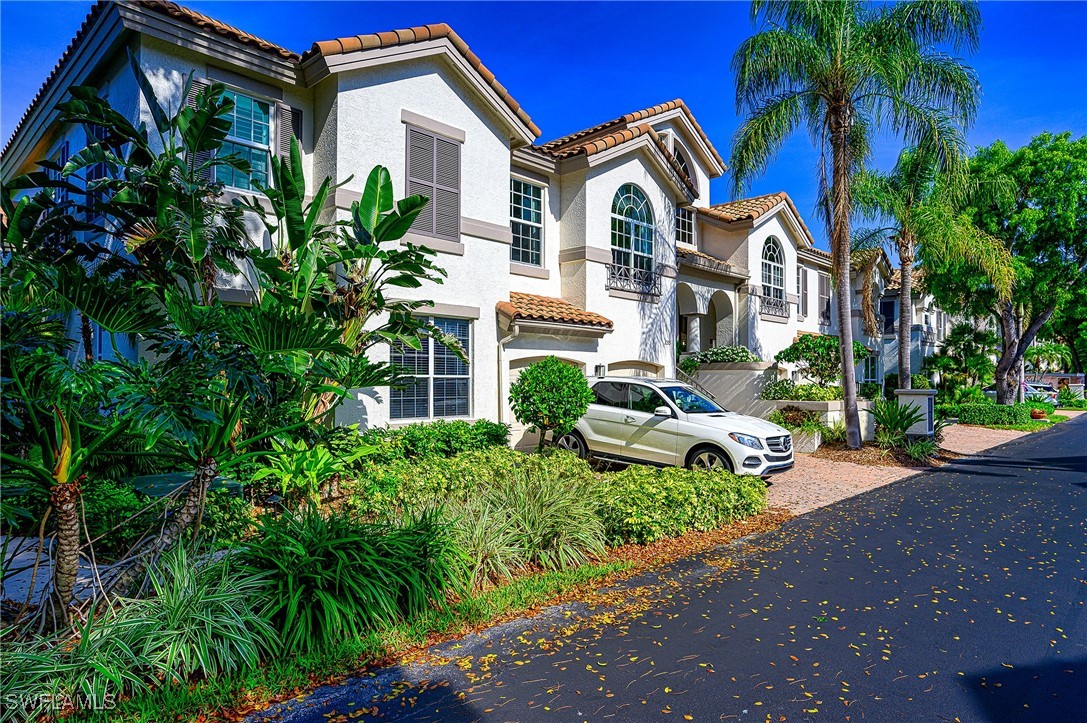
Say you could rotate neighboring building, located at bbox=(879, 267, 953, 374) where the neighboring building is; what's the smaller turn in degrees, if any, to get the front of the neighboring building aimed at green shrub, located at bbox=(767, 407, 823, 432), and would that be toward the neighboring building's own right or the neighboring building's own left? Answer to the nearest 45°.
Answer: approximately 45° to the neighboring building's own right

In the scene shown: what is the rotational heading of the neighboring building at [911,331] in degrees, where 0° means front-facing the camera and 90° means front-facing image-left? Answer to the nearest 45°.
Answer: approximately 315°

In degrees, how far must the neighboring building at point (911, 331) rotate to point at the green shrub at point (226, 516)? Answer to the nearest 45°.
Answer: approximately 45° to its right

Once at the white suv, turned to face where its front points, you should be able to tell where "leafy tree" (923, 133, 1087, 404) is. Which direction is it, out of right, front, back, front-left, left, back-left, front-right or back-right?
left

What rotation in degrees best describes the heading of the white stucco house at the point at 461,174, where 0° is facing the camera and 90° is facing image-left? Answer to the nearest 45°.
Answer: approximately 315°

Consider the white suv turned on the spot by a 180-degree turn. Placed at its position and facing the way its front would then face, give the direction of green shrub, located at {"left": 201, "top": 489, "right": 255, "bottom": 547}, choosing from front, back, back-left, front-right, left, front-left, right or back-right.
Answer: left

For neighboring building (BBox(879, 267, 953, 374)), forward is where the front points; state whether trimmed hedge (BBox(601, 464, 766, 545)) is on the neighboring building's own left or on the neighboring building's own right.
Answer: on the neighboring building's own right

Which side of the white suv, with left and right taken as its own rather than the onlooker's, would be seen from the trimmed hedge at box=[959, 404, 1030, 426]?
left

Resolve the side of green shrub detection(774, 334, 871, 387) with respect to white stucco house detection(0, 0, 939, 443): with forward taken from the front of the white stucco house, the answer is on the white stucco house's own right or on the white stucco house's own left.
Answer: on the white stucco house's own left

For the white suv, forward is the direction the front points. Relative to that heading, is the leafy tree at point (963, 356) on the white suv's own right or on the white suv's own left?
on the white suv's own left

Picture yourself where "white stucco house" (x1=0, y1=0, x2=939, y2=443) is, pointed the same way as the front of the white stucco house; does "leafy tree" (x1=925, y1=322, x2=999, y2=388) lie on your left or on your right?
on your left

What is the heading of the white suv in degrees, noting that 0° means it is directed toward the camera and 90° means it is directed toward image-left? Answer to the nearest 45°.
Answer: approximately 315°
